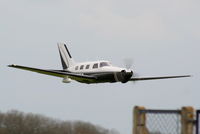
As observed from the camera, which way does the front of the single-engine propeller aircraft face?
facing the viewer and to the right of the viewer
